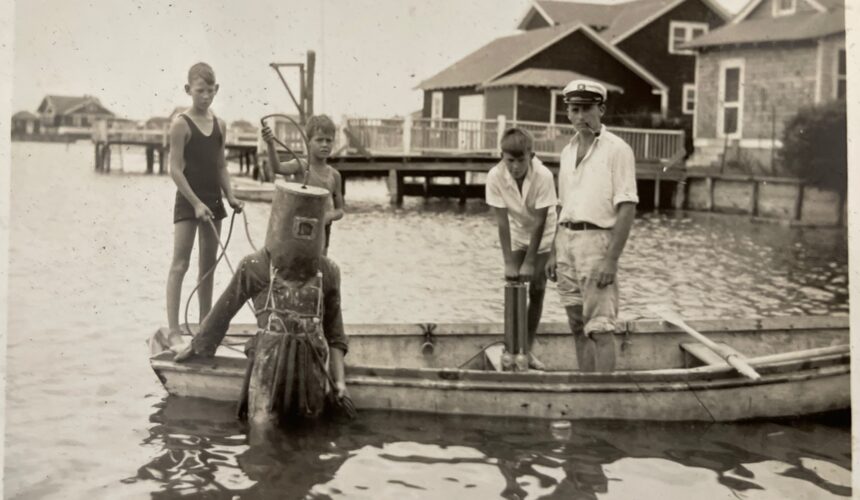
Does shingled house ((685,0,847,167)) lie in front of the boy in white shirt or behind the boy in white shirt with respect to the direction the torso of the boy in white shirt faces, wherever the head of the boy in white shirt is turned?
behind

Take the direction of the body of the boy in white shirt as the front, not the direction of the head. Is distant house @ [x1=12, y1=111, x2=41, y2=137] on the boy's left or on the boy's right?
on the boy's right

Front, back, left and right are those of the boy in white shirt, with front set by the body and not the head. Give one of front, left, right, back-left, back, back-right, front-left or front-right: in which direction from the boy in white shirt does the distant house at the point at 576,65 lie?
back

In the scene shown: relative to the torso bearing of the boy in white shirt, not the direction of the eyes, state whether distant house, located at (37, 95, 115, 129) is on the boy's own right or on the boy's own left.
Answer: on the boy's own right

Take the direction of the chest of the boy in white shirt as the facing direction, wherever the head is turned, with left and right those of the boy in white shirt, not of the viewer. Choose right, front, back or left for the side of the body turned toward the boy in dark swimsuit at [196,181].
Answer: right

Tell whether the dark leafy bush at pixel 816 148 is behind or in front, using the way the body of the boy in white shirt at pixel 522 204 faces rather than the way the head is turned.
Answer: behind

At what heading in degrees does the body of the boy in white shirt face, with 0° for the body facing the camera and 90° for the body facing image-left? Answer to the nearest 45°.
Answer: approximately 0°

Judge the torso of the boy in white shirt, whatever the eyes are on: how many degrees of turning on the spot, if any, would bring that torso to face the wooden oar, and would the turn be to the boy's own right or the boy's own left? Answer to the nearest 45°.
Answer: approximately 90° to the boy's own left
